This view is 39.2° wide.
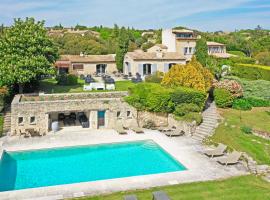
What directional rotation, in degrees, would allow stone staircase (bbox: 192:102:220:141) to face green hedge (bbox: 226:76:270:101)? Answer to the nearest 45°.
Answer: approximately 180°

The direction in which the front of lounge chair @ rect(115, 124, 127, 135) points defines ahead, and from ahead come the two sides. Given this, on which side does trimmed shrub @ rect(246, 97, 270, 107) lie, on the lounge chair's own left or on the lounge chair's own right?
on the lounge chair's own left

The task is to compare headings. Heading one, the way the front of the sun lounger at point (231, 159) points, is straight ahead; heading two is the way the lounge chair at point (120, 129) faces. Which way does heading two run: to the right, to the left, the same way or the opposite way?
to the left

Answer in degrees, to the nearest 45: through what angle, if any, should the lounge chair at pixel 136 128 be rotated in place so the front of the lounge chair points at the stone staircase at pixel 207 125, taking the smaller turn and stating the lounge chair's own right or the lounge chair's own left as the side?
approximately 45° to the lounge chair's own left

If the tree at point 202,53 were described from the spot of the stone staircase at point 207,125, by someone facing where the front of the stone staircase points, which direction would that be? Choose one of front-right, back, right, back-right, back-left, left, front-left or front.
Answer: back-right

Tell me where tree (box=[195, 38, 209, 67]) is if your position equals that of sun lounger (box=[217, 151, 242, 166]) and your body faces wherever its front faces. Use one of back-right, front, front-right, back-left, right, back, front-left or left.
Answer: back-right

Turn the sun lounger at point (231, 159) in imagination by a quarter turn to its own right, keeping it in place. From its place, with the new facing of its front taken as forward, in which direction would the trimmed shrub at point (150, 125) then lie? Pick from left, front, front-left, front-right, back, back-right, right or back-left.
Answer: front

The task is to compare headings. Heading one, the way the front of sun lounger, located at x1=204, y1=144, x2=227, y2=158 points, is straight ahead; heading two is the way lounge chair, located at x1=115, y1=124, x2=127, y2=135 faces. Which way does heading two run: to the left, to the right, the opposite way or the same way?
to the left

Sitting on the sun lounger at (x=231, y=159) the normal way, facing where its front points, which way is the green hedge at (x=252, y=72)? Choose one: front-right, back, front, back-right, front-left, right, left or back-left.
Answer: back-right

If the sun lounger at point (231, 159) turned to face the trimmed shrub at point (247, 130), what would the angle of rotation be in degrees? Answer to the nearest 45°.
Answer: approximately 135° to its right

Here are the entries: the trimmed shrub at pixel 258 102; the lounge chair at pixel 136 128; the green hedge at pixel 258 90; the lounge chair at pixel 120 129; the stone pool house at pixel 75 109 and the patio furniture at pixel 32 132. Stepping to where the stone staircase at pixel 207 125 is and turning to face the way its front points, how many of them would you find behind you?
2

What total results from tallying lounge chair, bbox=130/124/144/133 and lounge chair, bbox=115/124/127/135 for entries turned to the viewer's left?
0

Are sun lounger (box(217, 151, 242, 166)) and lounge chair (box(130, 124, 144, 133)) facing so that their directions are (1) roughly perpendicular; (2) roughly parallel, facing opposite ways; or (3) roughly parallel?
roughly perpendicular

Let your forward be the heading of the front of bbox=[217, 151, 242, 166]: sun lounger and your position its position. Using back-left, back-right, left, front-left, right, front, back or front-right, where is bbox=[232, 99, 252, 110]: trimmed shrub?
back-right

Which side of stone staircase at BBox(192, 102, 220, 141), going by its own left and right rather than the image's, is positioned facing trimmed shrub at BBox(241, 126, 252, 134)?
left

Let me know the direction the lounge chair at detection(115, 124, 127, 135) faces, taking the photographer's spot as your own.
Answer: facing the viewer and to the right of the viewer

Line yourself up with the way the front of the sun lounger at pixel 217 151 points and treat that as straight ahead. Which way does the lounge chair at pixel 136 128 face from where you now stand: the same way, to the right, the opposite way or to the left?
to the left
